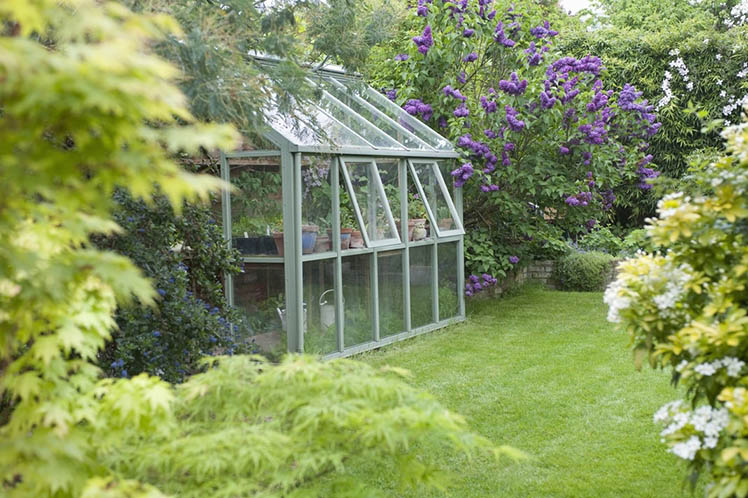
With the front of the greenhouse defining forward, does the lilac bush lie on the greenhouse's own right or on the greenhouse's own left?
on the greenhouse's own left

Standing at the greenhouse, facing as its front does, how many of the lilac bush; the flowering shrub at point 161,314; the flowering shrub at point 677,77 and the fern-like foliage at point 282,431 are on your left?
2

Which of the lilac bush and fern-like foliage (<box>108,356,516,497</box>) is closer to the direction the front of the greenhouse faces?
the fern-like foliage

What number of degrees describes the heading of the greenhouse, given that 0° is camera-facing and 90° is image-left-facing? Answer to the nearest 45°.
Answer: approximately 315°

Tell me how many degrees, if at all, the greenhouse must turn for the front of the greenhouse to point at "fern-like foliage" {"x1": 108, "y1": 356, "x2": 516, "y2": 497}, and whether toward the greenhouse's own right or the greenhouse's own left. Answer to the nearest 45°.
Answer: approximately 45° to the greenhouse's own right

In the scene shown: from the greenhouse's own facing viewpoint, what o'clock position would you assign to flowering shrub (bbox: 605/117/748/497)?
The flowering shrub is roughly at 1 o'clock from the greenhouse.
